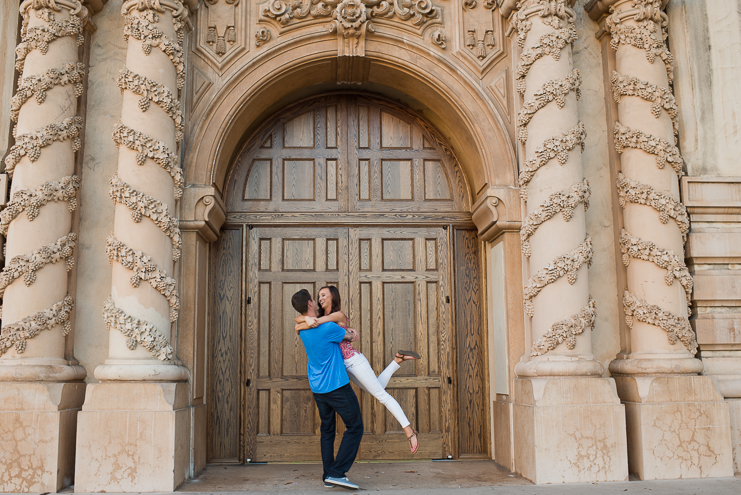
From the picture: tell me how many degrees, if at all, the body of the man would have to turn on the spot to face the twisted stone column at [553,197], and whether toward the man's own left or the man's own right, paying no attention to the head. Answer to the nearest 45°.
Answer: approximately 45° to the man's own right

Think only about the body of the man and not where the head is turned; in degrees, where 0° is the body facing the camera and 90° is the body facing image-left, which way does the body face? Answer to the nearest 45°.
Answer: approximately 225°

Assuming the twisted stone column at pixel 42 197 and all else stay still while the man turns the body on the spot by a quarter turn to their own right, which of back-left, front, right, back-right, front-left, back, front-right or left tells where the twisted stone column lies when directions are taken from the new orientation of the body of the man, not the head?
back-right
